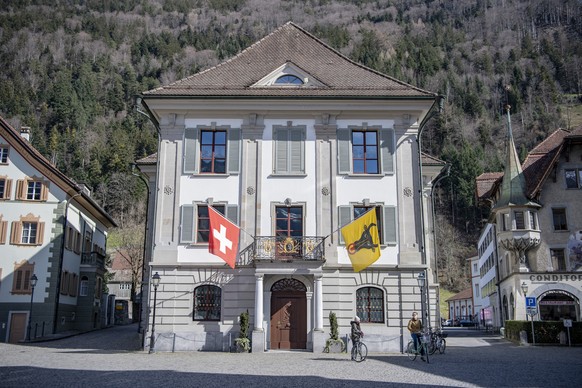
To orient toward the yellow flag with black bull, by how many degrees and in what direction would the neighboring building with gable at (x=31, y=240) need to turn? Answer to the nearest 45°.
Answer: approximately 45° to its left

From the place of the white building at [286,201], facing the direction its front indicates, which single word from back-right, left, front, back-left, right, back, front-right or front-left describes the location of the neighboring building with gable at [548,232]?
back-left

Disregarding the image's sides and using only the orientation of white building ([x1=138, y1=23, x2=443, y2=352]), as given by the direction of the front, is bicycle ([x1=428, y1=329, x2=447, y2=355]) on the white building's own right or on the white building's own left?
on the white building's own left
